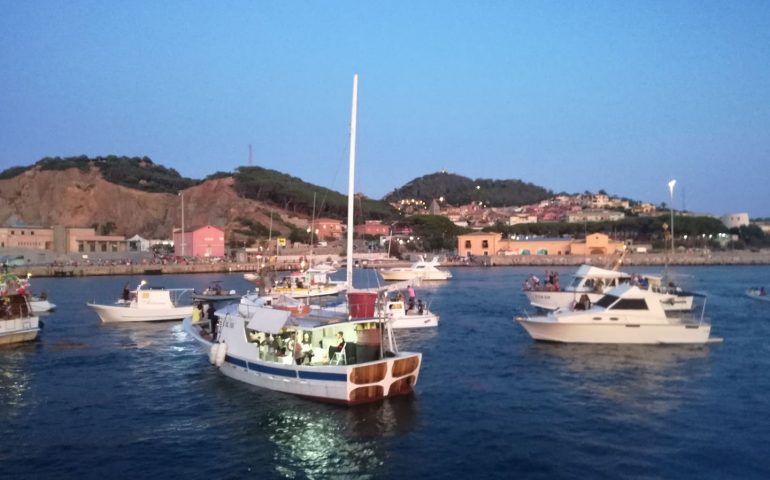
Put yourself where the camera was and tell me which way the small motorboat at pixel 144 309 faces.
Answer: facing to the left of the viewer

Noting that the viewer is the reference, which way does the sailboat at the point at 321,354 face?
facing away from the viewer and to the left of the viewer

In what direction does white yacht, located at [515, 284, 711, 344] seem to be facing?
to the viewer's left

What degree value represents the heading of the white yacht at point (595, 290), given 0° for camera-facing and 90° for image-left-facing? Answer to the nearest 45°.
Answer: approximately 90°

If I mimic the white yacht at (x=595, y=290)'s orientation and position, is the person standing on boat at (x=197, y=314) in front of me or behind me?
in front

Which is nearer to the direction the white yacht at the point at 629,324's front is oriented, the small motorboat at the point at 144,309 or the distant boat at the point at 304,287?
the small motorboat

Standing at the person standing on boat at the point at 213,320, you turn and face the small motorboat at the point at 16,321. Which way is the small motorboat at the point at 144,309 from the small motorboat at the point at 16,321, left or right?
right

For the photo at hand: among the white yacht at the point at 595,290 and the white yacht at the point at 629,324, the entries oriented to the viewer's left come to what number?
2

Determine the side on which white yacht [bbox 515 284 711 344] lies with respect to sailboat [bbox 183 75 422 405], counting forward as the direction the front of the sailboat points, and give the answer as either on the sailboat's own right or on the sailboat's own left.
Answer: on the sailboat's own right

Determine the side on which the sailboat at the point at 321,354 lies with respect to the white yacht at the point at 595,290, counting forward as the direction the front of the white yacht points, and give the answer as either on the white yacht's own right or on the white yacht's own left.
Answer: on the white yacht's own left

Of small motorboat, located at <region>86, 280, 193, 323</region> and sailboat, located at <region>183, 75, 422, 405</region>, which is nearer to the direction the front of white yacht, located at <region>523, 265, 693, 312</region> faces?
the small motorboat

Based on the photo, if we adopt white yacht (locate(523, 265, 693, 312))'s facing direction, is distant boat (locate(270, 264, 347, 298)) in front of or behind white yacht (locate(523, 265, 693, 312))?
in front

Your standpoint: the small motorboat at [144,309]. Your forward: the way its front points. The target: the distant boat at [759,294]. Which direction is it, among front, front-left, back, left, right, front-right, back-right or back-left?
back
